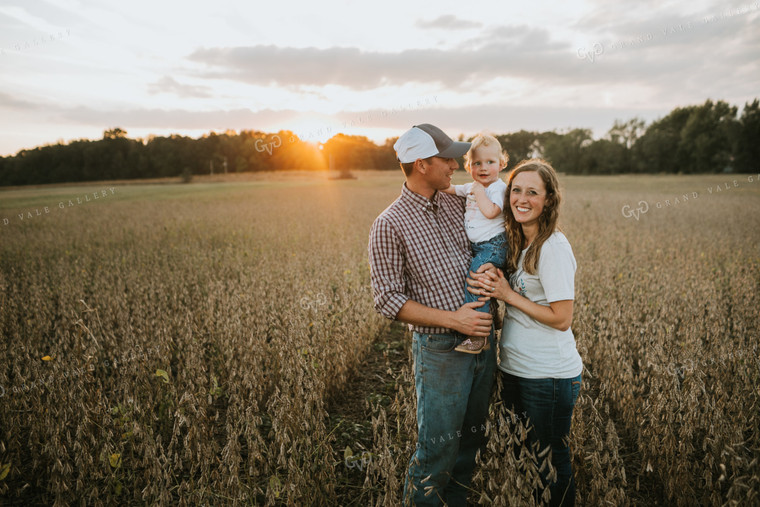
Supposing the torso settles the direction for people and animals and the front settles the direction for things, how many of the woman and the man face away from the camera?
0

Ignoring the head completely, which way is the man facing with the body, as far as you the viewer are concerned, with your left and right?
facing the viewer and to the right of the viewer

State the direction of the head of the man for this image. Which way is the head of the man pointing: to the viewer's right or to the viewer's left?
to the viewer's right

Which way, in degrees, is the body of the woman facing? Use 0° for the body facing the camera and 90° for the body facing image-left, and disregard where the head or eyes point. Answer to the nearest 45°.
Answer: approximately 45°
